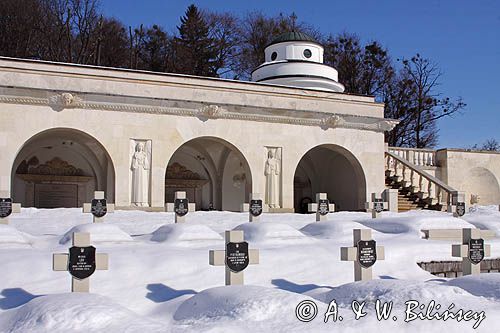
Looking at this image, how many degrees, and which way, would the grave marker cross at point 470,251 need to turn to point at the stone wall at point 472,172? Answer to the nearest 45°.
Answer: approximately 135° to its left

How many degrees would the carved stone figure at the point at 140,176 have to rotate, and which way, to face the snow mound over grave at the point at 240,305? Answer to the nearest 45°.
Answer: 0° — it already faces it

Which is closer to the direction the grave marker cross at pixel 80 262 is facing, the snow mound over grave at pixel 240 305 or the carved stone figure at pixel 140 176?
the snow mound over grave

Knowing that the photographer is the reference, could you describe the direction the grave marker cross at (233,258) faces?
facing the viewer and to the right of the viewer

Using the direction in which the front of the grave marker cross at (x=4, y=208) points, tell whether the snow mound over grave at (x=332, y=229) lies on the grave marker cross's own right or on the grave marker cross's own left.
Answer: on the grave marker cross's own left

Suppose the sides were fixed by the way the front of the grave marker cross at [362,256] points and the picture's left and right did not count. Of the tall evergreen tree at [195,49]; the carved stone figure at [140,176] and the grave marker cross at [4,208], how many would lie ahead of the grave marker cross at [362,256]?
0

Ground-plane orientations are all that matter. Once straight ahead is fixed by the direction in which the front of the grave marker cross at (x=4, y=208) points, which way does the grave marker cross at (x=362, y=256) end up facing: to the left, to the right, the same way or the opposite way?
the same way

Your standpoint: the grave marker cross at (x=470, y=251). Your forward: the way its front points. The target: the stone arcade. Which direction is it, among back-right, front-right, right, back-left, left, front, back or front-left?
back

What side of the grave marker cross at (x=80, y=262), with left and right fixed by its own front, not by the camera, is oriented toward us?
front

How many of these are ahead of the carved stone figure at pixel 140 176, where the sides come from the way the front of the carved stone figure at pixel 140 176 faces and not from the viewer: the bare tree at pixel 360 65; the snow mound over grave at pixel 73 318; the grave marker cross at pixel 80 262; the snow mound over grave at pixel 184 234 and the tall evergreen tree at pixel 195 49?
3

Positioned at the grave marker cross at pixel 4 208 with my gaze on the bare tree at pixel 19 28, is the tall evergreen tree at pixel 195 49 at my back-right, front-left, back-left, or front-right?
front-right

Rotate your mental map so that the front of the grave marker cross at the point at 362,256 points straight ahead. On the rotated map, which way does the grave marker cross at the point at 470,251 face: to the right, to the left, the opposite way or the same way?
the same way

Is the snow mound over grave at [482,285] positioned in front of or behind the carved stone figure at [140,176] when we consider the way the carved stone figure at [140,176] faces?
in front

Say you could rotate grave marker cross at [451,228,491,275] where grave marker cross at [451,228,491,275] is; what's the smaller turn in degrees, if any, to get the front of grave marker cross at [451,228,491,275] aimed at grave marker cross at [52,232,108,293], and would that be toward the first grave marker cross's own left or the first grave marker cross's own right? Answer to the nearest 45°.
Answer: approximately 90° to the first grave marker cross's own right

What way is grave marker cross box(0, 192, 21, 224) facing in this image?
toward the camera

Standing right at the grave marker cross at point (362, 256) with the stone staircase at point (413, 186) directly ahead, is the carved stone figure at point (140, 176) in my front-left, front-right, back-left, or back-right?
front-left

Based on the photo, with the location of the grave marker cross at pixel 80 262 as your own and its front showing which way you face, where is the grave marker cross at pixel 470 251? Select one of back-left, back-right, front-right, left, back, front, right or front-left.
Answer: left
